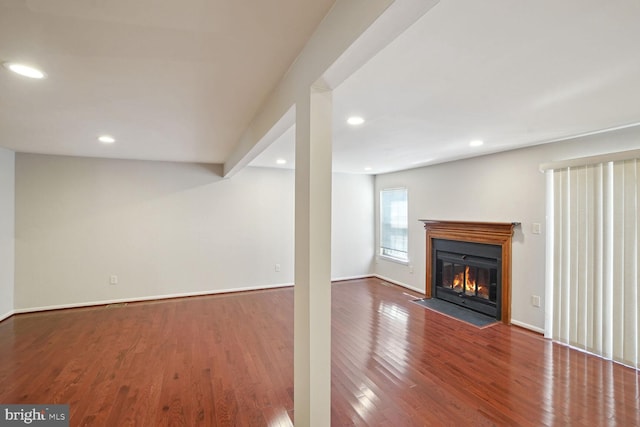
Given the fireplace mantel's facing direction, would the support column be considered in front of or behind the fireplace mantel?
in front

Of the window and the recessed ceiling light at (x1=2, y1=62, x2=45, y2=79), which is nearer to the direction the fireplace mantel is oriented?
the recessed ceiling light

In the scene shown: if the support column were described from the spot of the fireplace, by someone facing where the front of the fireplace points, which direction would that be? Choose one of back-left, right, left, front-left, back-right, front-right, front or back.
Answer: front-left

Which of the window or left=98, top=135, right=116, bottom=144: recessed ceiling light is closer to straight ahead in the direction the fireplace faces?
the recessed ceiling light

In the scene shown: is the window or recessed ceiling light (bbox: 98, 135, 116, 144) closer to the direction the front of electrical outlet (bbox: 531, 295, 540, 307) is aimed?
the recessed ceiling light

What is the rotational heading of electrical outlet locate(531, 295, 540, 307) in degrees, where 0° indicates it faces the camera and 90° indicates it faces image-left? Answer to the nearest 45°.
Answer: approximately 45°

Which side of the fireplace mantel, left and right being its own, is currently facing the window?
right

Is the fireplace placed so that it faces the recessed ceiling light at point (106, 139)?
yes

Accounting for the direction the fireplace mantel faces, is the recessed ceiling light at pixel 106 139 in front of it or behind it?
in front

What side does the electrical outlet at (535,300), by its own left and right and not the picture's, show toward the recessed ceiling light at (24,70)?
front
